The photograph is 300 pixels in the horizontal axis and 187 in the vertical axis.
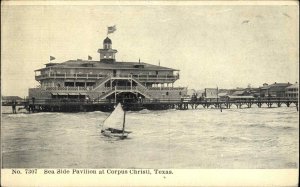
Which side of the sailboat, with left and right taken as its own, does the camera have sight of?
right
